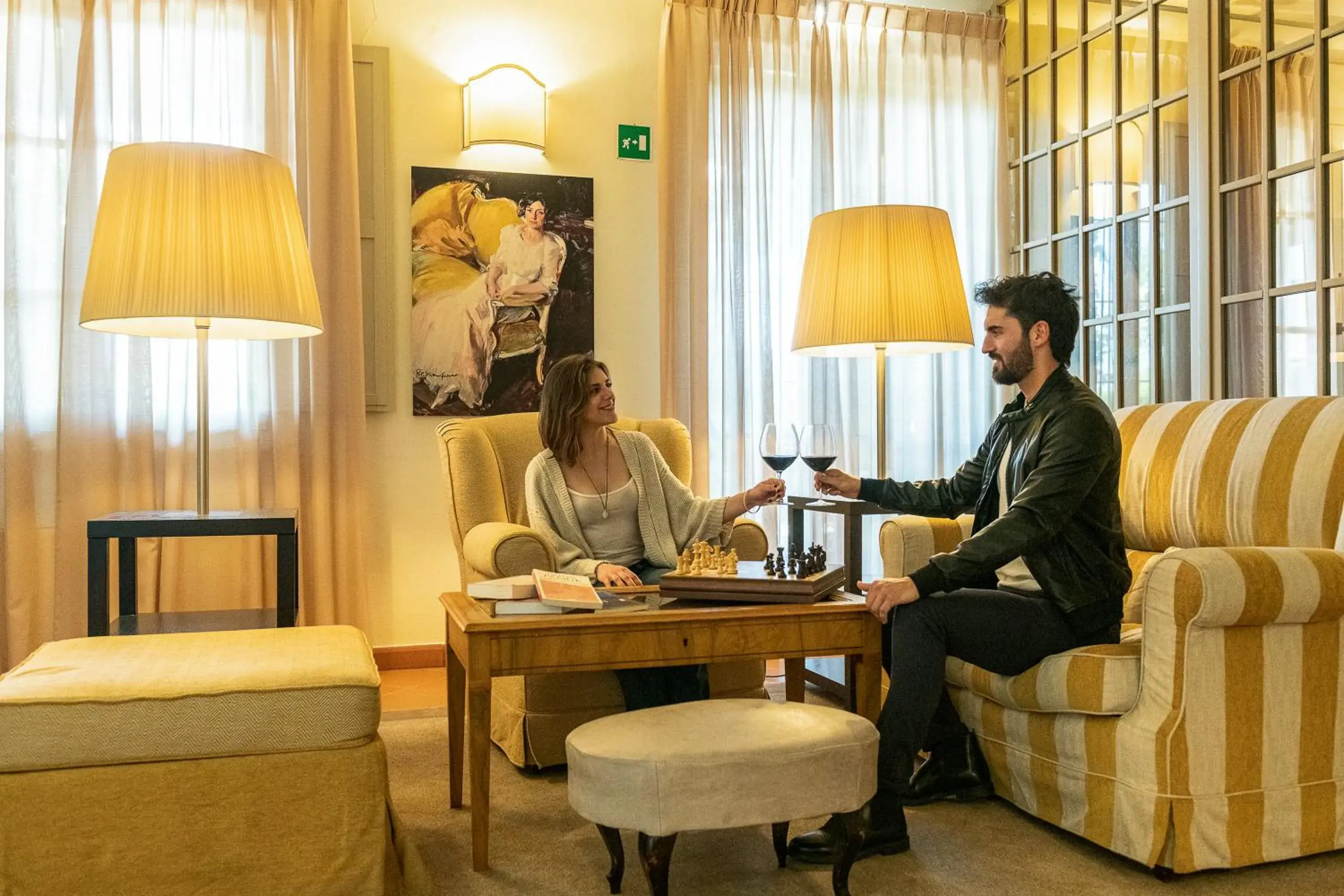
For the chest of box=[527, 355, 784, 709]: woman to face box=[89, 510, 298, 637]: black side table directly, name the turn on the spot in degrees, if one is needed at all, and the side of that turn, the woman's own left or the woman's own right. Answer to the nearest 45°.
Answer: approximately 135° to the woman's own right

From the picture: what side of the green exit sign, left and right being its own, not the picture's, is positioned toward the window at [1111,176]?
left

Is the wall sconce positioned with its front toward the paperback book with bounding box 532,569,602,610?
yes

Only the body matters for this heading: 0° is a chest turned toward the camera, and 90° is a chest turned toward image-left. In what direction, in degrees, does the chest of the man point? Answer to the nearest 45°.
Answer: approximately 90°

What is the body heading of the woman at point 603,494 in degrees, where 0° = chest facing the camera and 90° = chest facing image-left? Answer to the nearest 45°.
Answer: approximately 315°

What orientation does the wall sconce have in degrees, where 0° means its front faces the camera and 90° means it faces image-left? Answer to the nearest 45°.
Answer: approximately 0°

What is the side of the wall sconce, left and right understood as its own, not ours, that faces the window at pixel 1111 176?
left

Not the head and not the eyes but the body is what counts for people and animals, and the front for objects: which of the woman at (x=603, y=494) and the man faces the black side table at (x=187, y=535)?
the man

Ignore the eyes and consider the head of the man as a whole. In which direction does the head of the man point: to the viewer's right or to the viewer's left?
to the viewer's left
